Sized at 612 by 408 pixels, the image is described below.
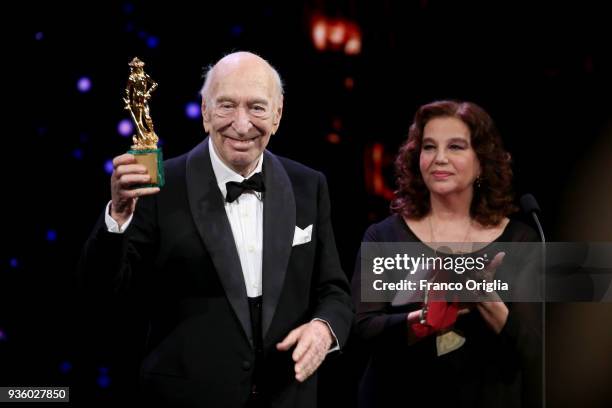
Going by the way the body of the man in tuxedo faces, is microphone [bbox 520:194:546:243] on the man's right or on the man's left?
on the man's left

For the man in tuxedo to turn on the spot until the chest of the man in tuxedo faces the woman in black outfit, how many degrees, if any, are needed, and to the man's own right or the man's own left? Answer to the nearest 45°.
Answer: approximately 135° to the man's own left

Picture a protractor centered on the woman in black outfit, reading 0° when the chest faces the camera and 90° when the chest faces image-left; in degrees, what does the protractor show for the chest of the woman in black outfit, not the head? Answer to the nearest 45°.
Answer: approximately 0°

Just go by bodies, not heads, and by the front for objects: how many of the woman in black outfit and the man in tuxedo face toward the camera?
2
